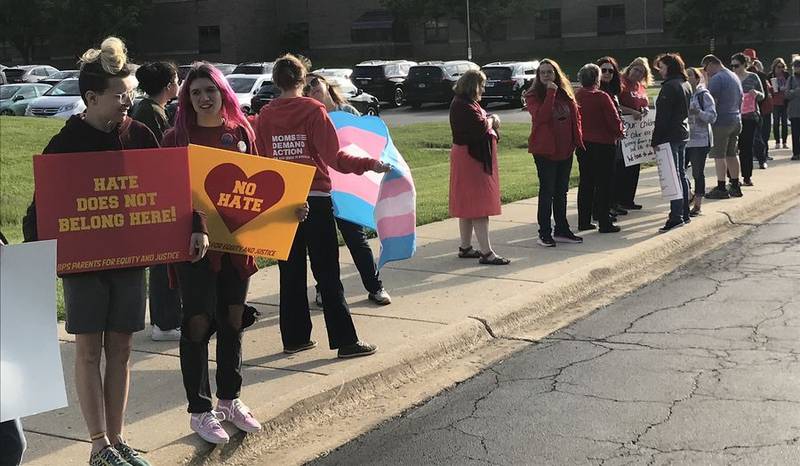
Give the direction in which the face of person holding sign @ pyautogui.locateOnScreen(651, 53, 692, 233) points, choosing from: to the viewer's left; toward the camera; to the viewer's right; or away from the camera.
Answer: to the viewer's left

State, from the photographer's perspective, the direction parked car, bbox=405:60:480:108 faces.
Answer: facing away from the viewer and to the right of the viewer

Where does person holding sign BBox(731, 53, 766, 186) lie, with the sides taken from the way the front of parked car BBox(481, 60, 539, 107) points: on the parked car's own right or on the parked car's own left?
on the parked car's own right

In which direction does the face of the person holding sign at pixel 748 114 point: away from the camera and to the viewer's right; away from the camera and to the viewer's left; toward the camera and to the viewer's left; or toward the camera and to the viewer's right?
toward the camera and to the viewer's left

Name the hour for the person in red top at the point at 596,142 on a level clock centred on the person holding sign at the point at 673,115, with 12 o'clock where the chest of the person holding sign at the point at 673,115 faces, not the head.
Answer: the person in red top at the point at 596,142 is roughly at 11 o'clock from the person holding sign at the point at 673,115.

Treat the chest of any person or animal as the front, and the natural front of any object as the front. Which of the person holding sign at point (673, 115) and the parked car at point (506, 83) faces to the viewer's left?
the person holding sign

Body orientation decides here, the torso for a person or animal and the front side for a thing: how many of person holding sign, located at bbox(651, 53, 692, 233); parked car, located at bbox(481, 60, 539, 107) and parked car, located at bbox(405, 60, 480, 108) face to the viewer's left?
1

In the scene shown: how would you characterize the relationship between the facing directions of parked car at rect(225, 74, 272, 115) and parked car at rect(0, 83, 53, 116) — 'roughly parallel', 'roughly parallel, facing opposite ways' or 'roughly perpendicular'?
roughly parallel

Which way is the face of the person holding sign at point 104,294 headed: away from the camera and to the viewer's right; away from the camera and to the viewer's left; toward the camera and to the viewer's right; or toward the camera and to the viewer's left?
toward the camera and to the viewer's right

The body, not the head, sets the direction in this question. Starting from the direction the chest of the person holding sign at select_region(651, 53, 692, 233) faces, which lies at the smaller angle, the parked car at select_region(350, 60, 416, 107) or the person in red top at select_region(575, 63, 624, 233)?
the person in red top

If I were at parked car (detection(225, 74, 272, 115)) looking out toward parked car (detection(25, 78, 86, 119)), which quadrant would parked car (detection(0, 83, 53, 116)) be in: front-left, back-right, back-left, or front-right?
front-right

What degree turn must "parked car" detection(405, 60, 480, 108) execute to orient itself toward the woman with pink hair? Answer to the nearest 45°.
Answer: approximately 135° to its right

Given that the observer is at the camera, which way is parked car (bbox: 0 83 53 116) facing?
facing the viewer and to the left of the viewer

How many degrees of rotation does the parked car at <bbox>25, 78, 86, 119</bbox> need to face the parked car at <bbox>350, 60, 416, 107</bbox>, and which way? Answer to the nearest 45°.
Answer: approximately 180°
